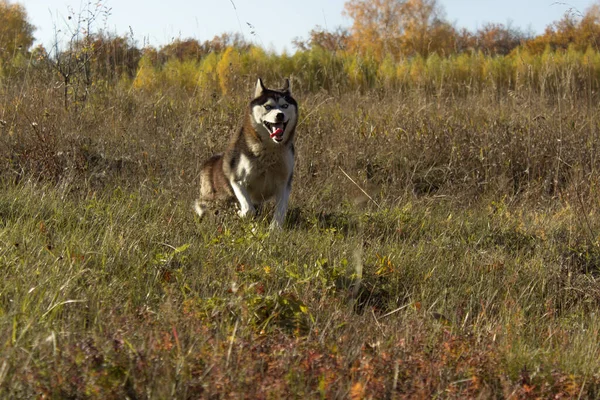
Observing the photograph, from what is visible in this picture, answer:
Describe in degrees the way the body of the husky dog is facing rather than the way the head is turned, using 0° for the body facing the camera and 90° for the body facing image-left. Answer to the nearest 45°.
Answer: approximately 315°

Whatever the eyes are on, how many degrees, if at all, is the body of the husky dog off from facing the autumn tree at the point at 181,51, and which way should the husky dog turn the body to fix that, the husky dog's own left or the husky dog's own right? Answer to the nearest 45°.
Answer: approximately 135° to the husky dog's own left

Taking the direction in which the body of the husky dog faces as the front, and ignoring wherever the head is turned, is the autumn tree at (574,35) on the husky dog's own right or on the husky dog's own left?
on the husky dog's own left

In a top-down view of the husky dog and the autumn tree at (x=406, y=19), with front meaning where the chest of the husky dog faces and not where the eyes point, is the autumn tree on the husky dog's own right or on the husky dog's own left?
on the husky dog's own left

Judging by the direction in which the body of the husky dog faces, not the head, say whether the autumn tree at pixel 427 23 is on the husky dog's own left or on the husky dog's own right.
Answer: on the husky dog's own left
